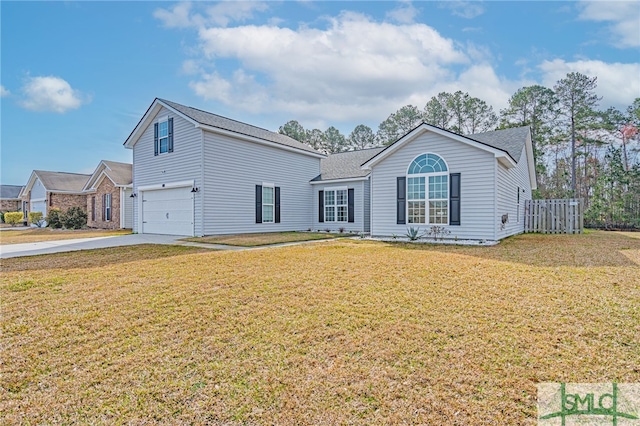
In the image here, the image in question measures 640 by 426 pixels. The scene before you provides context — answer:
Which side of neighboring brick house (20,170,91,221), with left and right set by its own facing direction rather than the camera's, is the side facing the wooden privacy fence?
left

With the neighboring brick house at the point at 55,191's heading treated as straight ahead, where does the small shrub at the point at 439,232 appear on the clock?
The small shrub is roughly at 10 o'clock from the neighboring brick house.

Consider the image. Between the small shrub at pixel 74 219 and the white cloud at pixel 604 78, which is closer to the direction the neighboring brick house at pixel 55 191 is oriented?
the small shrub

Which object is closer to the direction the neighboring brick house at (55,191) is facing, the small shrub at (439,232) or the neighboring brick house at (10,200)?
the small shrub

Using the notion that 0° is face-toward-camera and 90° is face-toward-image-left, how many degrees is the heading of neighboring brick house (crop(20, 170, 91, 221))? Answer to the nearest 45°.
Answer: approximately 45°

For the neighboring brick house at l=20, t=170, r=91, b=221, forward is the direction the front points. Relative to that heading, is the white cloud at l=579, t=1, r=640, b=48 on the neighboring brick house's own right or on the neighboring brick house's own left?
on the neighboring brick house's own left

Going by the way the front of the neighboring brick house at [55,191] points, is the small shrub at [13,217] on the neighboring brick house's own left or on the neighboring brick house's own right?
on the neighboring brick house's own right
